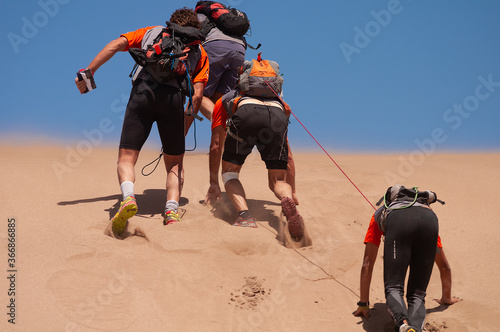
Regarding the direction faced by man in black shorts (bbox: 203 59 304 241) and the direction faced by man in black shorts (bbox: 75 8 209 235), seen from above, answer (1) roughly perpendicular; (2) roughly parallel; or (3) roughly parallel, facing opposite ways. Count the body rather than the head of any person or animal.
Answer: roughly parallel

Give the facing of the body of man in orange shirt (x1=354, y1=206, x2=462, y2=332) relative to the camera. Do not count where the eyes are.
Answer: away from the camera

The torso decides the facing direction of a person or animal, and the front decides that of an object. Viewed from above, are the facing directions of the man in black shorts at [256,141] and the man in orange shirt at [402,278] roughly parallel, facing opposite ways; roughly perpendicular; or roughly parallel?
roughly parallel

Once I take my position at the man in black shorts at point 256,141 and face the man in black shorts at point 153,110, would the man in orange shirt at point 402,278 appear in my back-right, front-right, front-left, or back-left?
back-left

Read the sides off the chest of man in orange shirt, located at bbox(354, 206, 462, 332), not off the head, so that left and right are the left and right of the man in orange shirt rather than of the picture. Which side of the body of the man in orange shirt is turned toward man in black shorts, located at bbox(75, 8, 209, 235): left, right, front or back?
left

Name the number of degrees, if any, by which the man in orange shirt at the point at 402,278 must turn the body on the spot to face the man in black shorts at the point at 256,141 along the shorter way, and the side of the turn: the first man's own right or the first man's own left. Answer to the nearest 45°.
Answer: approximately 45° to the first man's own left

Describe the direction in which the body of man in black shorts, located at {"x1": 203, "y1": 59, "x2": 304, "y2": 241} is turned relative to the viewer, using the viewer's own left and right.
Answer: facing away from the viewer

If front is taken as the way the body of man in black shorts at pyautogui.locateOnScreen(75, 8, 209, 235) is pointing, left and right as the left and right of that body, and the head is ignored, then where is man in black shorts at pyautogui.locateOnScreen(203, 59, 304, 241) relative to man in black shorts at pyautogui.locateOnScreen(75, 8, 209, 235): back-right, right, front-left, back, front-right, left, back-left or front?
right

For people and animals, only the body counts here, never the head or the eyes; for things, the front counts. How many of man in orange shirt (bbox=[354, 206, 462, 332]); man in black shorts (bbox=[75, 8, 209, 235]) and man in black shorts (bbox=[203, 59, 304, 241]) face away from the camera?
3

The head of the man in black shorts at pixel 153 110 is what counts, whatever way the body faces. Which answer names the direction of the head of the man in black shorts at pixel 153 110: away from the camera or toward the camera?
away from the camera

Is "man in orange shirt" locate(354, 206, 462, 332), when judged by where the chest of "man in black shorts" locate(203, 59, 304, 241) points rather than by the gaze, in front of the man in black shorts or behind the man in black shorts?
behind

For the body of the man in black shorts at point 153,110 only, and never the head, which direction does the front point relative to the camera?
away from the camera

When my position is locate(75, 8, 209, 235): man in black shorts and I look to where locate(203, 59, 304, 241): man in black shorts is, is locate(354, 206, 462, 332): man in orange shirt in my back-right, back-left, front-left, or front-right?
front-right
